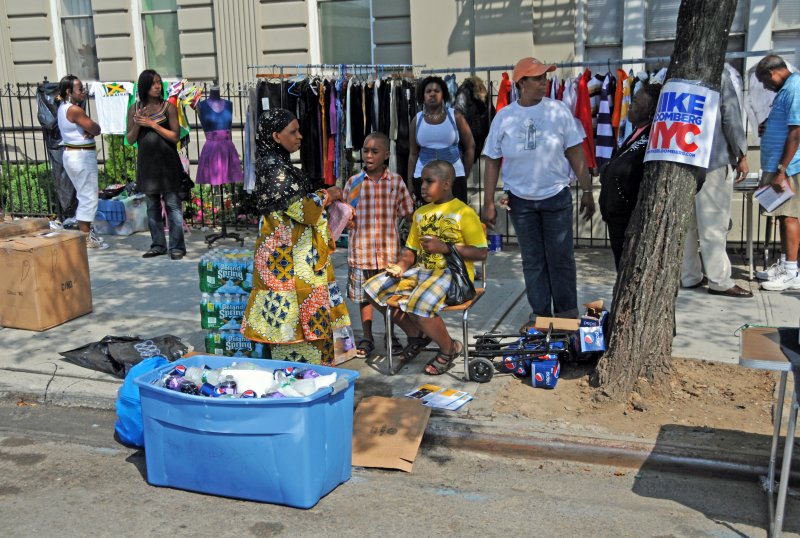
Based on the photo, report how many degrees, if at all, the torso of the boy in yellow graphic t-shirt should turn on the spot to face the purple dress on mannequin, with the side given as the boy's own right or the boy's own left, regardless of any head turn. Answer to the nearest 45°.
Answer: approximately 90° to the boy's own right

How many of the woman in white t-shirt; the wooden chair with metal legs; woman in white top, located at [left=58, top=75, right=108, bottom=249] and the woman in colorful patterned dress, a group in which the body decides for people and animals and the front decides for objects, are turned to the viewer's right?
2

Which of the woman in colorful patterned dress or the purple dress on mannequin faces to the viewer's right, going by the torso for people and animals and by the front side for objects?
the woman in colorful patterned dress

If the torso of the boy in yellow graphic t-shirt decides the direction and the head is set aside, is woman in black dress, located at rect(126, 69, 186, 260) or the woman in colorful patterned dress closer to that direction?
the woman in colorful patterned dress

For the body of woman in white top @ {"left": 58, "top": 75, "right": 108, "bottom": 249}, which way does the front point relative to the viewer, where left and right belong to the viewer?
facing to the right of the viewer

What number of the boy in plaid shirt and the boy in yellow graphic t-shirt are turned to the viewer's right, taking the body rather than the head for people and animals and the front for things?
0

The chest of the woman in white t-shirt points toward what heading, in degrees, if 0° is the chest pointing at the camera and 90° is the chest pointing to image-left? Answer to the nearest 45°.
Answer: approximately 0°

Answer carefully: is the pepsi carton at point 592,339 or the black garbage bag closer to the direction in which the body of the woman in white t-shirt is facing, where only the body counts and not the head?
the pepsi carton

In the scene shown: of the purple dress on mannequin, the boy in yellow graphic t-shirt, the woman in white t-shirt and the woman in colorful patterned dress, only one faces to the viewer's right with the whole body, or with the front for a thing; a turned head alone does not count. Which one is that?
the woman in colorful patterned dress

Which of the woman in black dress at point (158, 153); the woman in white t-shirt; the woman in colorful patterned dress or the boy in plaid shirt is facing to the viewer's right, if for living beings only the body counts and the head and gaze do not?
the woman in colorful patterned dress

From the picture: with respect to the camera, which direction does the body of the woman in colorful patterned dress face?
to the viewer's right

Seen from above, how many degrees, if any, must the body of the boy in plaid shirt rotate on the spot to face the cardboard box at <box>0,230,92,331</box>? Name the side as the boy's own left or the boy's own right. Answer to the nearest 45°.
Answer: approximately 90° to the boy's own right
